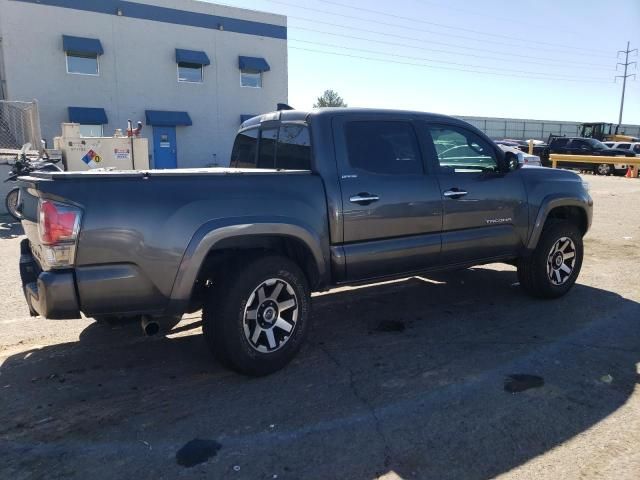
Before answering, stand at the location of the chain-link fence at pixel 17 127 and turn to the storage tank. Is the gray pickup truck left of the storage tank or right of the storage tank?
right

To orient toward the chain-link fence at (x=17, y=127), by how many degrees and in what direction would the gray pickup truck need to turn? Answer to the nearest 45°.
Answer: approximately 90° to its left

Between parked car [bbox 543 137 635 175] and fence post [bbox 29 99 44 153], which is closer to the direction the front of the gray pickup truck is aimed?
the parked car

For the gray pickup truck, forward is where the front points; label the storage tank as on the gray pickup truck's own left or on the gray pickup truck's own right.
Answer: on the gray pickup truck's own left

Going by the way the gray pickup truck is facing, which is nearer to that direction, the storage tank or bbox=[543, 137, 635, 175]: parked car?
the parked car

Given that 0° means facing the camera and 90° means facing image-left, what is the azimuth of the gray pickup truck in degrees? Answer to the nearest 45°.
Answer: approximately 225°

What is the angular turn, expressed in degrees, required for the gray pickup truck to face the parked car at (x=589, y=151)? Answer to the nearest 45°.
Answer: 0° — it already faces it

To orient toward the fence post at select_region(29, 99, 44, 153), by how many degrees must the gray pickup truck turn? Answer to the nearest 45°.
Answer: approximately 90° to its left
